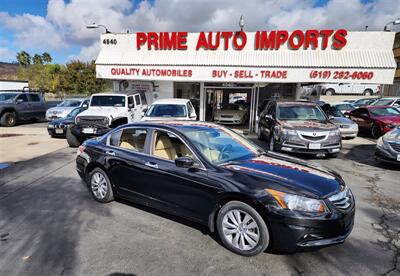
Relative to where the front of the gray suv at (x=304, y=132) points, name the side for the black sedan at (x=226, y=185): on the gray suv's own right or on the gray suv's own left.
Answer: on the gray suv's own right

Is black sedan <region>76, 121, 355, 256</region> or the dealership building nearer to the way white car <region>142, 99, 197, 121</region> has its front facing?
the black sedan

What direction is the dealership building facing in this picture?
toward the camera

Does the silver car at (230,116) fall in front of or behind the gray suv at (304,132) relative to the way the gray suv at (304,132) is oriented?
behind

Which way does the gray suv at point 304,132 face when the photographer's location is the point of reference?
facing the viewer and to the right of the viewer

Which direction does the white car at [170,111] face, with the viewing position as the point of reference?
facing the viewer

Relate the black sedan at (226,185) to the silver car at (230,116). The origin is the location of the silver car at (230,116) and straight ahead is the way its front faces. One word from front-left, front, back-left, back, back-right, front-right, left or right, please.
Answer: front

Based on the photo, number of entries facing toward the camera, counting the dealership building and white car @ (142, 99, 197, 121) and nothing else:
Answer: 2

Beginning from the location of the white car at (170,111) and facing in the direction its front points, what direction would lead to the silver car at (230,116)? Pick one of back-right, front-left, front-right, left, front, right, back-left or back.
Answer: back-left

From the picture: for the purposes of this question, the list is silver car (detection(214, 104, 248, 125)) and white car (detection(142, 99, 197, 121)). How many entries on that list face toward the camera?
2

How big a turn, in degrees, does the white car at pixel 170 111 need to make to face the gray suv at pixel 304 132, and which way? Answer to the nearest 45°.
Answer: approximately 45° to its left

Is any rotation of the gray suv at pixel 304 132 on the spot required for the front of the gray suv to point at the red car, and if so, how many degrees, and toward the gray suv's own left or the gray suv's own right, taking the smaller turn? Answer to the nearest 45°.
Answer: approximately 90° to the gray suv's own left
